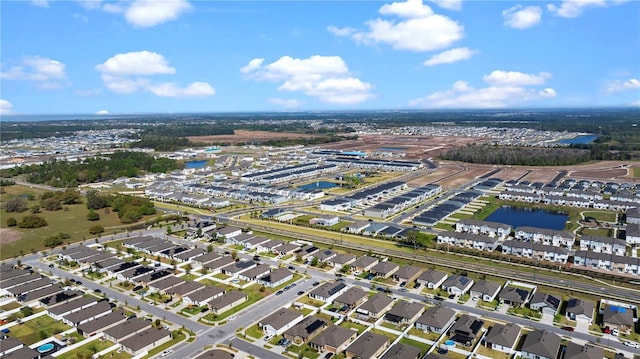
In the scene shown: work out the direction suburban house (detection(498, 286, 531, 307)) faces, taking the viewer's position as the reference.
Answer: facing the viewer and to the left of the viewer

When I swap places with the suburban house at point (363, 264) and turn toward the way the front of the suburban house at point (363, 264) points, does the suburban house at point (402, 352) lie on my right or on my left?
on my left

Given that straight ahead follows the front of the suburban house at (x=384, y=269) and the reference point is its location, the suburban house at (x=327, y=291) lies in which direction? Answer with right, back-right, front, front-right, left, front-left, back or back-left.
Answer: front

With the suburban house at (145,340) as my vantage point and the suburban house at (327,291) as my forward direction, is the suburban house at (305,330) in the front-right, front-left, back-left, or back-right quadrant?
front-right

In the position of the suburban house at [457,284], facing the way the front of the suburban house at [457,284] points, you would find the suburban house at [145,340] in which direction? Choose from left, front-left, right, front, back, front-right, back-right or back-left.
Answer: front

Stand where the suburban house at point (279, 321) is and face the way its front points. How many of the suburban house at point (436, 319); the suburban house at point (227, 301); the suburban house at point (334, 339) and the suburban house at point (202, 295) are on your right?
2

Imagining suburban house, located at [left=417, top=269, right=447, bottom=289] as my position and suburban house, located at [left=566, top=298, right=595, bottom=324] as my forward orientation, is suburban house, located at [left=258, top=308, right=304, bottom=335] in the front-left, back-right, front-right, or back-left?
back-right

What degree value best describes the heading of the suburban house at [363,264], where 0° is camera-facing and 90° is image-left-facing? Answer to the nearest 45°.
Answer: approximately 45°

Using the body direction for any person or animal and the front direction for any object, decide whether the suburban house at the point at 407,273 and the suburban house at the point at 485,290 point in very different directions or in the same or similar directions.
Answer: same or similar directions

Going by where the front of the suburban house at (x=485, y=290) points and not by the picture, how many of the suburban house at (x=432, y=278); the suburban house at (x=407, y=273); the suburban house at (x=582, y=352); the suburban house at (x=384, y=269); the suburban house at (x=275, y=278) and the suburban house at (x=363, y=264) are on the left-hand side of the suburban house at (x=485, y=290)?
1

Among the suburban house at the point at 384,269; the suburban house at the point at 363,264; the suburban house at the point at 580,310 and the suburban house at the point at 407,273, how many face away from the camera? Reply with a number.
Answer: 0

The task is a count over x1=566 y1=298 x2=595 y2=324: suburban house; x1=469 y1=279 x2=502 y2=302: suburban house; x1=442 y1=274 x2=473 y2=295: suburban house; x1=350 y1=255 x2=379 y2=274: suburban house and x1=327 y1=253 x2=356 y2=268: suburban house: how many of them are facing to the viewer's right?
0
